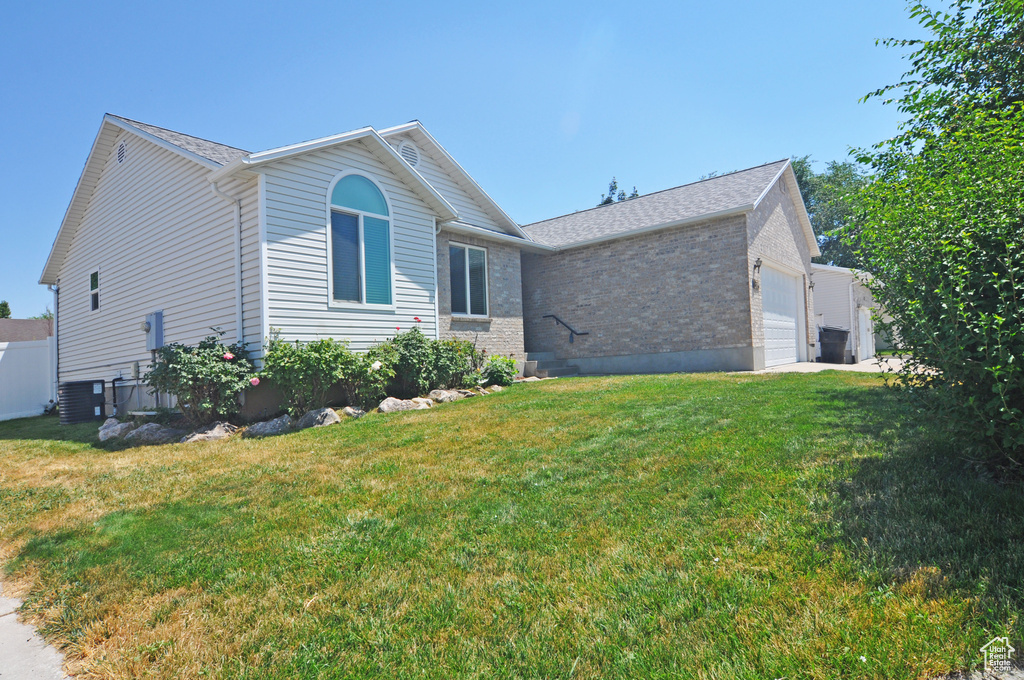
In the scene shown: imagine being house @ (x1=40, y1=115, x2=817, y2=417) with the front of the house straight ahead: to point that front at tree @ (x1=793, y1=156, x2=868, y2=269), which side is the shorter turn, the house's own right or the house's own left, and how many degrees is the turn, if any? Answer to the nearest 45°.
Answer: approximately 90° to the house's own left

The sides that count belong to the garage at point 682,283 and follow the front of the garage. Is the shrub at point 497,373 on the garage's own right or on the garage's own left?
on the garage's own right

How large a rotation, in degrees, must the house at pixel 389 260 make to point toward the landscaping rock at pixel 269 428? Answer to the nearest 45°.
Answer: approximately 45° to its right

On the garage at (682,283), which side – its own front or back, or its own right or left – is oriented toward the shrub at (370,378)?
right

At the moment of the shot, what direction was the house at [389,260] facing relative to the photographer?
facing the viewer and to the right of the viewer

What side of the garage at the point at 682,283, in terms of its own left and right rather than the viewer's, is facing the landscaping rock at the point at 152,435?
right

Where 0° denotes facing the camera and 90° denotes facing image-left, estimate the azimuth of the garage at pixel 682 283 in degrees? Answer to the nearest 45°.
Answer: approximately 315°

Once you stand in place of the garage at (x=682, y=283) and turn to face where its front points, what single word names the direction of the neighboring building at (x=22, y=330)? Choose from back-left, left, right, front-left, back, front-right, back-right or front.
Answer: back-right

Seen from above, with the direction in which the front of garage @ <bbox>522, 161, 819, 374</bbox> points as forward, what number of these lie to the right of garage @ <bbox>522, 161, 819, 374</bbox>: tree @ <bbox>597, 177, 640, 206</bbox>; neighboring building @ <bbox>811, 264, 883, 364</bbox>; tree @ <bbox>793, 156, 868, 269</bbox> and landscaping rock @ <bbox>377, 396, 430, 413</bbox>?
1

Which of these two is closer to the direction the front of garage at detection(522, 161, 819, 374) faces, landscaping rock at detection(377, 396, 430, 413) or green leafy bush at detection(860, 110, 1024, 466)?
the green leafy bush

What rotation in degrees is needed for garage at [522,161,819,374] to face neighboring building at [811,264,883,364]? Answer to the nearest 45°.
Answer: approximately 90° to its left
